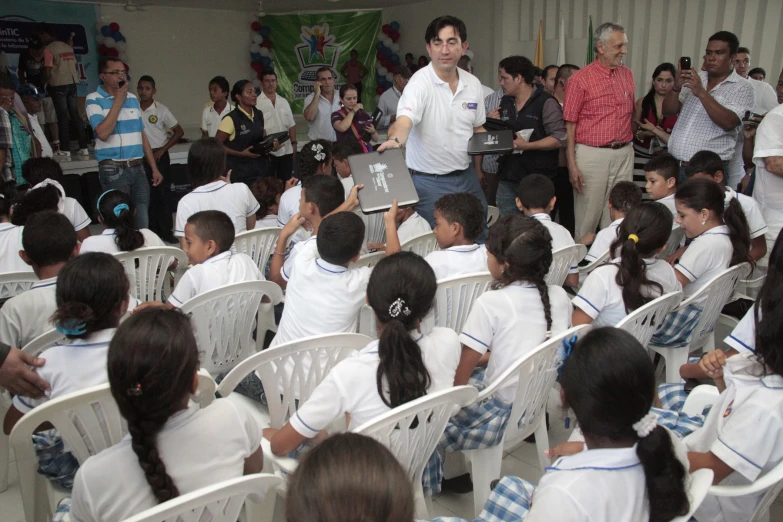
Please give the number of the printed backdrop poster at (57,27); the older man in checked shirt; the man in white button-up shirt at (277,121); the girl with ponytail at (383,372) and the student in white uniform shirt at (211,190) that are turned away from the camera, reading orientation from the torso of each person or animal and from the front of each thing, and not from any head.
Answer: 2

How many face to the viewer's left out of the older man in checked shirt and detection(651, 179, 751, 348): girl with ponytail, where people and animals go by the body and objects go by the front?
1

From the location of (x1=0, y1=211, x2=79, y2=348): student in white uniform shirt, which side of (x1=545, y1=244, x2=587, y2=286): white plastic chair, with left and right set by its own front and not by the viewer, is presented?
left

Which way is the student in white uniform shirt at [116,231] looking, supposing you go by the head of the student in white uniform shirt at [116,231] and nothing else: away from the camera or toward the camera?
away from the camera

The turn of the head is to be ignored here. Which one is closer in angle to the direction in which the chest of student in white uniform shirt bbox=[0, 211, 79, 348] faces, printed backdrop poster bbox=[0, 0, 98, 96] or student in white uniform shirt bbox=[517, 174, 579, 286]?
the printed backdrop poster

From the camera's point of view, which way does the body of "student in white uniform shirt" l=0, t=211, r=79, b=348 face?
away from the camera

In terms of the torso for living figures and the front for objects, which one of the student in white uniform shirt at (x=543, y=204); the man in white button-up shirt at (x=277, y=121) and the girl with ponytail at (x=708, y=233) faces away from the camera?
the student in white uniform shirt

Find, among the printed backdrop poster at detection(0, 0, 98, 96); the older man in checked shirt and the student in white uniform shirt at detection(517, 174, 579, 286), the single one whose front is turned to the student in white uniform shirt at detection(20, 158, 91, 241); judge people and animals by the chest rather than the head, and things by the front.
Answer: the printed backdrop poster

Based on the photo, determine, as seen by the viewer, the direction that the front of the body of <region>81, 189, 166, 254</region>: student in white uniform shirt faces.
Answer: away from the camera

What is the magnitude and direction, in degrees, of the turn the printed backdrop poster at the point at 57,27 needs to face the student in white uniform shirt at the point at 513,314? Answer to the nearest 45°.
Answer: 0° — it already faces them

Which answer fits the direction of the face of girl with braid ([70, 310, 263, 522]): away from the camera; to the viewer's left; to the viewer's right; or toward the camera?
away from the camera

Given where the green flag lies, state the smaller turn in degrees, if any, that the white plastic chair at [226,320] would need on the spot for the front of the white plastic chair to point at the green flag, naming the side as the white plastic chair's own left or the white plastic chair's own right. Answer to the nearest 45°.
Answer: approximately 90° to the white plastic chair's own right

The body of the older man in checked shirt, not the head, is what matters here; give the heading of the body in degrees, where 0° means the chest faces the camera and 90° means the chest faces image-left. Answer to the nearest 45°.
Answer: approximately 315°
